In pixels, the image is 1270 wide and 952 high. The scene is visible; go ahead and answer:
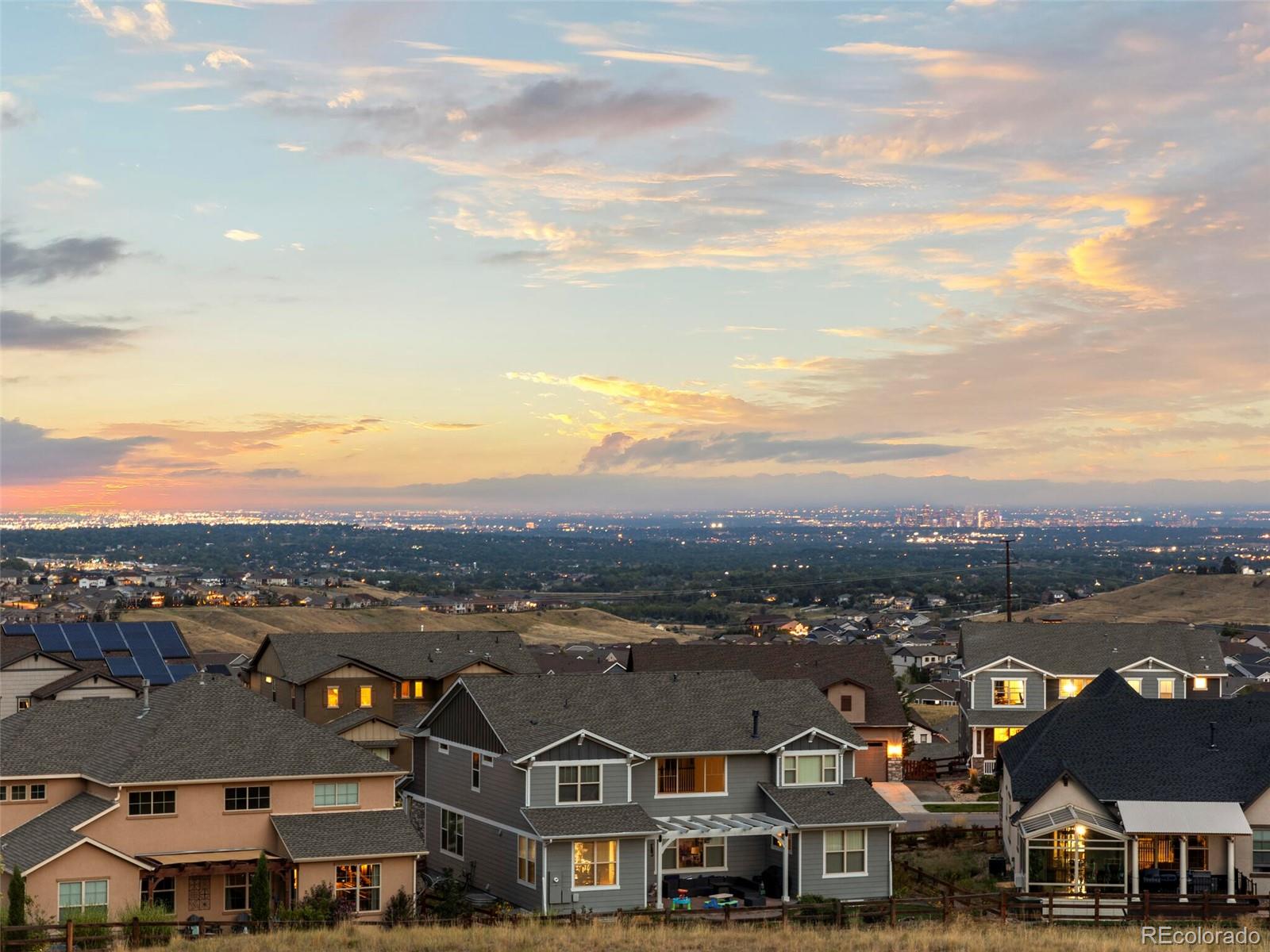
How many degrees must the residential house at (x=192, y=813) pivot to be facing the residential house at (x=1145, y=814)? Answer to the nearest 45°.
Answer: approximately 90° to its right

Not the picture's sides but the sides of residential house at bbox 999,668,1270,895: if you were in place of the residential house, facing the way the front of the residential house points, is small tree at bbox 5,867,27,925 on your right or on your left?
on your left

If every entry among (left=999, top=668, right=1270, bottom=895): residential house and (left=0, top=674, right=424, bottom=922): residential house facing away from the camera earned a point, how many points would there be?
2

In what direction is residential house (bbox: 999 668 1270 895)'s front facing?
away from the camera

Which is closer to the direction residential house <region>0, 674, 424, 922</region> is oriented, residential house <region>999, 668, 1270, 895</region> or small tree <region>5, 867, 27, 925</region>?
the residential house

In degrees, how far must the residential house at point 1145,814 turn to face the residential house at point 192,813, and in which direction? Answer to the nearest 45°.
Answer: approximately 135° to its left

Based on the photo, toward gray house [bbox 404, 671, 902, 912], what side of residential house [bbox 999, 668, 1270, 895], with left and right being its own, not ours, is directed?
left

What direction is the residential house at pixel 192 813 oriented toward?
away from the camera
